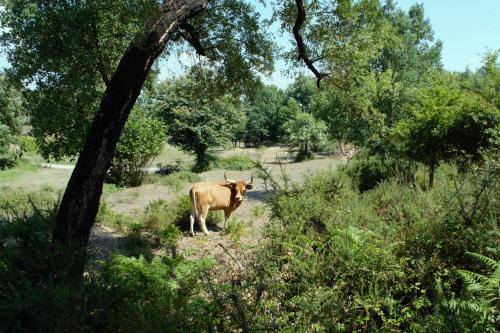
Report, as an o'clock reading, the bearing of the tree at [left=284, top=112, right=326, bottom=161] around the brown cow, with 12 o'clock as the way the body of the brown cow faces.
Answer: The tree is roughly at 11 o'clock from the brown cow.

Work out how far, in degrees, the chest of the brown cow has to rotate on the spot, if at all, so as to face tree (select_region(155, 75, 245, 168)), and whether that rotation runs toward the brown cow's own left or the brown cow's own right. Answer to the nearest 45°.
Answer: approximately 45° to the brown cow's own left

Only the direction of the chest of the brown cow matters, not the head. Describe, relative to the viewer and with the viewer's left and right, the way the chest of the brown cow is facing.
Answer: facing away from the viewer and to the right of the viewer

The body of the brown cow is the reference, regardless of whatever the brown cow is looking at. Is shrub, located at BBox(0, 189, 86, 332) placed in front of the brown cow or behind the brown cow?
behind
